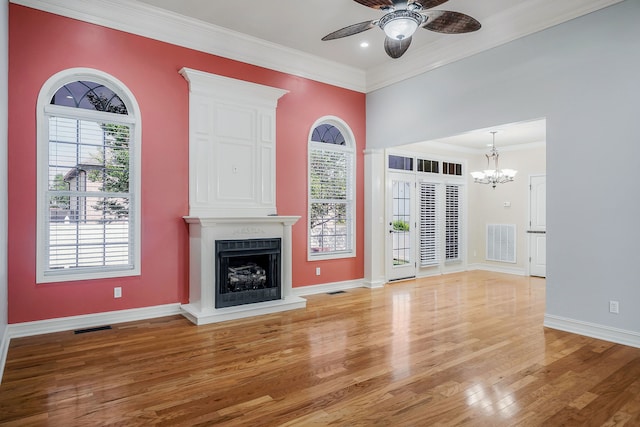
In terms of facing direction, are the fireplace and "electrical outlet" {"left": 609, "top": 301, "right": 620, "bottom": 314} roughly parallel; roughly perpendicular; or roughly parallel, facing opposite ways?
roughly perpendicular

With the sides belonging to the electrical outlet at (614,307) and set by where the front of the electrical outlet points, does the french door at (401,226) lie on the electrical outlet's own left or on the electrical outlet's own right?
on the electrical outlet's own right

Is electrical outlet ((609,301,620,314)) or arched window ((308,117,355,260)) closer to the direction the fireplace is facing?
the electrical outlet

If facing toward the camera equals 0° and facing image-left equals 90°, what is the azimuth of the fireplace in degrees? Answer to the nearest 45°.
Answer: approximately 315°

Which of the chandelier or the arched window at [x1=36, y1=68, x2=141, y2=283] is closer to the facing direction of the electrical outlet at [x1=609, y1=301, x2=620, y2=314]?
the arched window

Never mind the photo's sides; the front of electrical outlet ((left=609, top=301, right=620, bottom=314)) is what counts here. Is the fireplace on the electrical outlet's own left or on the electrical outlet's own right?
on the electrical outlet's own right

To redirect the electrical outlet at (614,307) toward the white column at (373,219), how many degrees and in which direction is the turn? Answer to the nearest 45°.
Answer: approximately 90° to its right

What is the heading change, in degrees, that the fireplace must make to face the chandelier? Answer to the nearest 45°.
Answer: approximately 45° to its left
